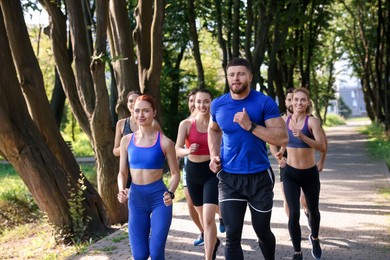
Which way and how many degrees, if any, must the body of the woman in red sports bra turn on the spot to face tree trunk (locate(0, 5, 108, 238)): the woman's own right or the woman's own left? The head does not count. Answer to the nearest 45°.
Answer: approximately 135° to the woman's own right

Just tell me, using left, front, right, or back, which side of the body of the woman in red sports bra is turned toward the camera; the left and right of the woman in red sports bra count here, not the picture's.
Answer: front

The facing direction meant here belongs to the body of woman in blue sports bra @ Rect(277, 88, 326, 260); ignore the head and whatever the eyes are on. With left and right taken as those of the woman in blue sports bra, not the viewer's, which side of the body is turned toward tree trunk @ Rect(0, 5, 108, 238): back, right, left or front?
right

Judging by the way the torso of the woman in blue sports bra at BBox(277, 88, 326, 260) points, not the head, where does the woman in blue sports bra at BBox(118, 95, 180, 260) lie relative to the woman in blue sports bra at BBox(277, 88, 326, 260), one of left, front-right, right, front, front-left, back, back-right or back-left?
front-right

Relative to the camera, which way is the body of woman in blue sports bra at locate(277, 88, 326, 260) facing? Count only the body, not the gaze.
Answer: toward the camera

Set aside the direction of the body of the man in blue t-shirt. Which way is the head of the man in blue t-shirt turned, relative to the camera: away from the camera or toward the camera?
toward the camera

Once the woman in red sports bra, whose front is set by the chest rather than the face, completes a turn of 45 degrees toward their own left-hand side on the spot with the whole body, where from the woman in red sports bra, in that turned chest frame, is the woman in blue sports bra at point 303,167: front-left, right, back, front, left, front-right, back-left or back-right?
front-left

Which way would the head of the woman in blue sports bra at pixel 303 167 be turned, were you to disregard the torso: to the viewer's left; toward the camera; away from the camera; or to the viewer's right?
toward the camera
